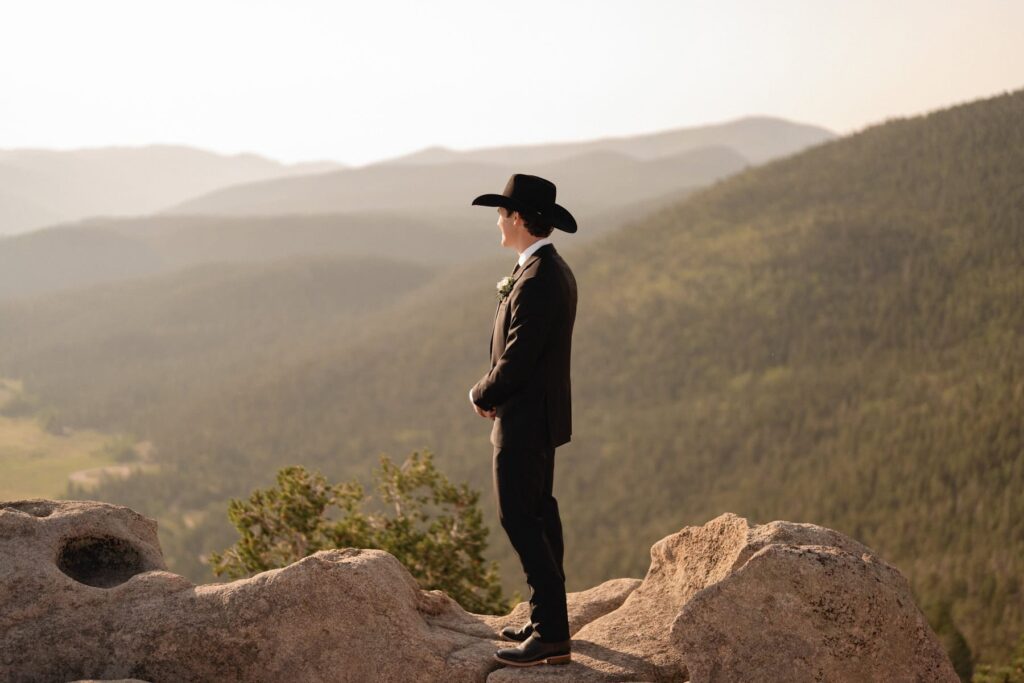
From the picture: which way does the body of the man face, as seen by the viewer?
to the viewer's left

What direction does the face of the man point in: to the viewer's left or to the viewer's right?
to the viewer's left
